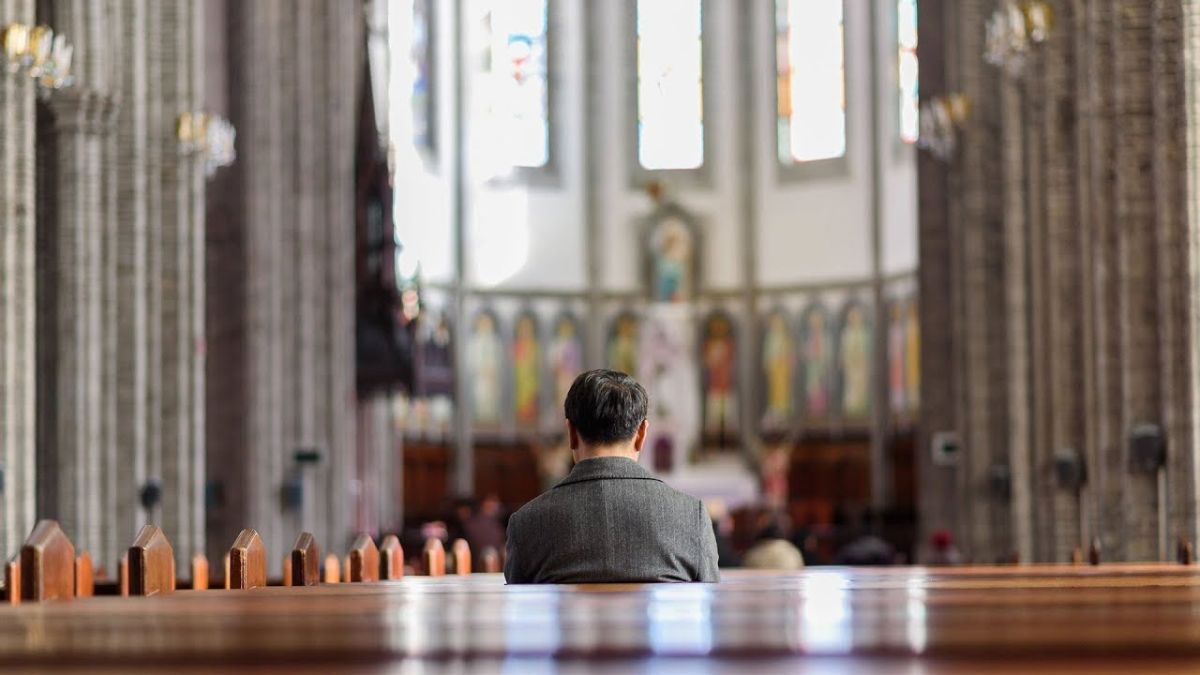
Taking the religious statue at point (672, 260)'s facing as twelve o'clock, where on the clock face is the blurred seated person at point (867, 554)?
The blurred seated person is roughly at 12 o'clock from the religious statue.

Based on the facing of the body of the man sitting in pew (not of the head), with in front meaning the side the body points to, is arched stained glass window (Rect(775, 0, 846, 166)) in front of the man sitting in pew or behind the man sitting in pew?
in front

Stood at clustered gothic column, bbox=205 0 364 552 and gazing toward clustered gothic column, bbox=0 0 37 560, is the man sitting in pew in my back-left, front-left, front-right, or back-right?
front-left

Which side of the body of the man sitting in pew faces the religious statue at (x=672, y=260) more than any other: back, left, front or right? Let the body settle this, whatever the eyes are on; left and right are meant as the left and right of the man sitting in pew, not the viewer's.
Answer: front

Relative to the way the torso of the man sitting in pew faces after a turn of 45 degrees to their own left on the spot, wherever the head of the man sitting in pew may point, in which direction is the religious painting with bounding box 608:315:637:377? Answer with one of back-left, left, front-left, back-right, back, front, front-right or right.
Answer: front-right

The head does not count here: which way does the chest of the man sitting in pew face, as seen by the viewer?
away from the camera

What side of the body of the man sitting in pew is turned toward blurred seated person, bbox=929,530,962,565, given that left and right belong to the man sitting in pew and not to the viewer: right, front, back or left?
front

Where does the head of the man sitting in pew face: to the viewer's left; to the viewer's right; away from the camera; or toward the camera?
away from the camera

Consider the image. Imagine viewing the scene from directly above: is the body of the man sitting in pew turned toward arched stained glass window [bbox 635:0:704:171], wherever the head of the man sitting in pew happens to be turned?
yes

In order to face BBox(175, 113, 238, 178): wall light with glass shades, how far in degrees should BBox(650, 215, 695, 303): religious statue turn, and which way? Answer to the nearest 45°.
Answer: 0° — it already faces it

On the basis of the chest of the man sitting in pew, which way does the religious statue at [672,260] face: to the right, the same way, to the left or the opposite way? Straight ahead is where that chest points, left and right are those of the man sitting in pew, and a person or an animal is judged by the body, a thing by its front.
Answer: the opposite way

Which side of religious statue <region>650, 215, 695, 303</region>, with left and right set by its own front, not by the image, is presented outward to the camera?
front

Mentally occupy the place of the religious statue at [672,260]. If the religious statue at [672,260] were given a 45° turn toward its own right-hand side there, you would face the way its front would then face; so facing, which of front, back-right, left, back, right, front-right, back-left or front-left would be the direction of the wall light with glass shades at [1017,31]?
front-left

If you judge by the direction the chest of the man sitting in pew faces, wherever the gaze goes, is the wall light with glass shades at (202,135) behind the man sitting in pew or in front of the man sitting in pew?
in front

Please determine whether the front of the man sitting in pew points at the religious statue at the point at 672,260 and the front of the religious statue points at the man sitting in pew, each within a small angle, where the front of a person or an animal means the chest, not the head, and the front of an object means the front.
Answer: yes

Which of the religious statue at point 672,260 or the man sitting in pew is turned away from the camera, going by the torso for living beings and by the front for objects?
the man sitting in pew

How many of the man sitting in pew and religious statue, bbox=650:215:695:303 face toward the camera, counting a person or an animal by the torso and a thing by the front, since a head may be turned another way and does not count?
1
